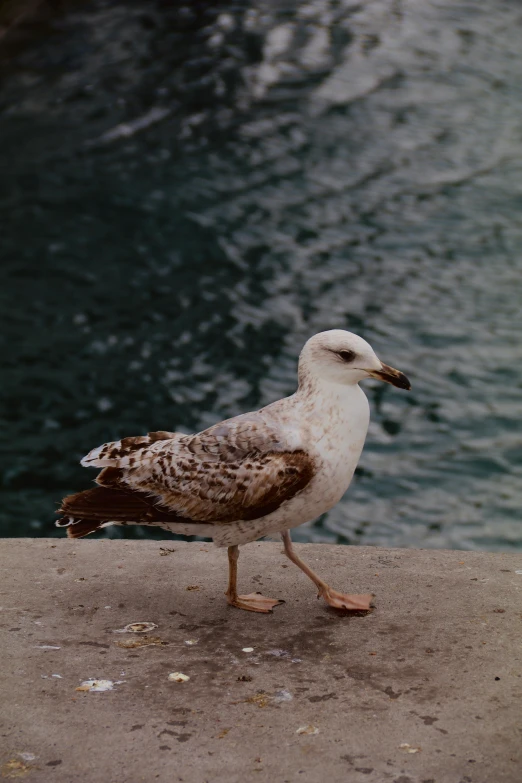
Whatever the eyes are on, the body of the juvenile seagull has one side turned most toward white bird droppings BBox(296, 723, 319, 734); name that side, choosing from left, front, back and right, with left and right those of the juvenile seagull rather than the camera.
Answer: right

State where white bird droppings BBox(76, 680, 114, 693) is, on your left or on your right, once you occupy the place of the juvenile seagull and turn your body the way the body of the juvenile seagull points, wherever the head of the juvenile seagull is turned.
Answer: on your right

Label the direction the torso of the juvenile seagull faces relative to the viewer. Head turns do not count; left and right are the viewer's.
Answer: facing to the right of the viewer
